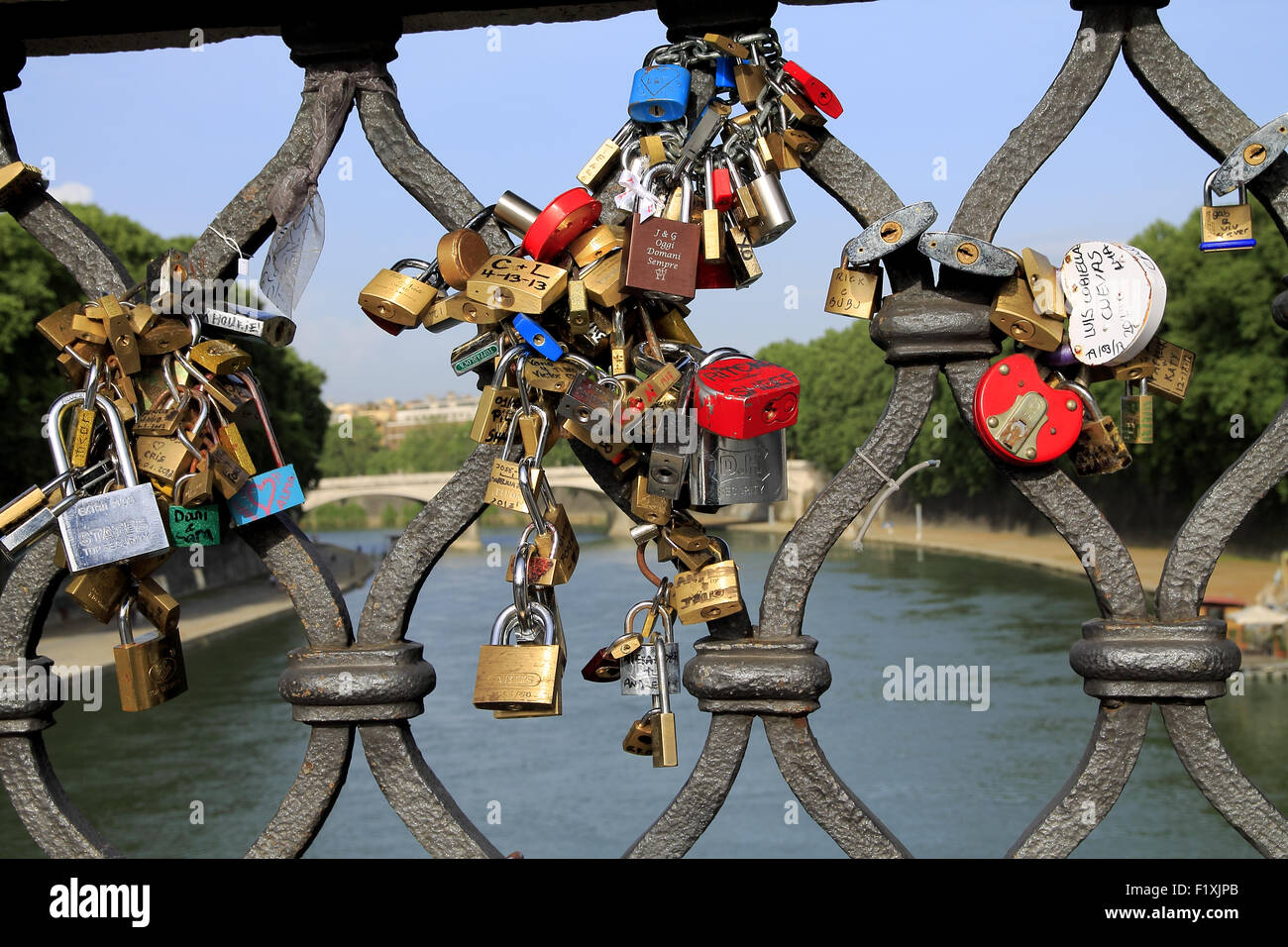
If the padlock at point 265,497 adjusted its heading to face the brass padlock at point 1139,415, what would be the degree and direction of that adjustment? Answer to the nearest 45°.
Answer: approximately 90° to its left
